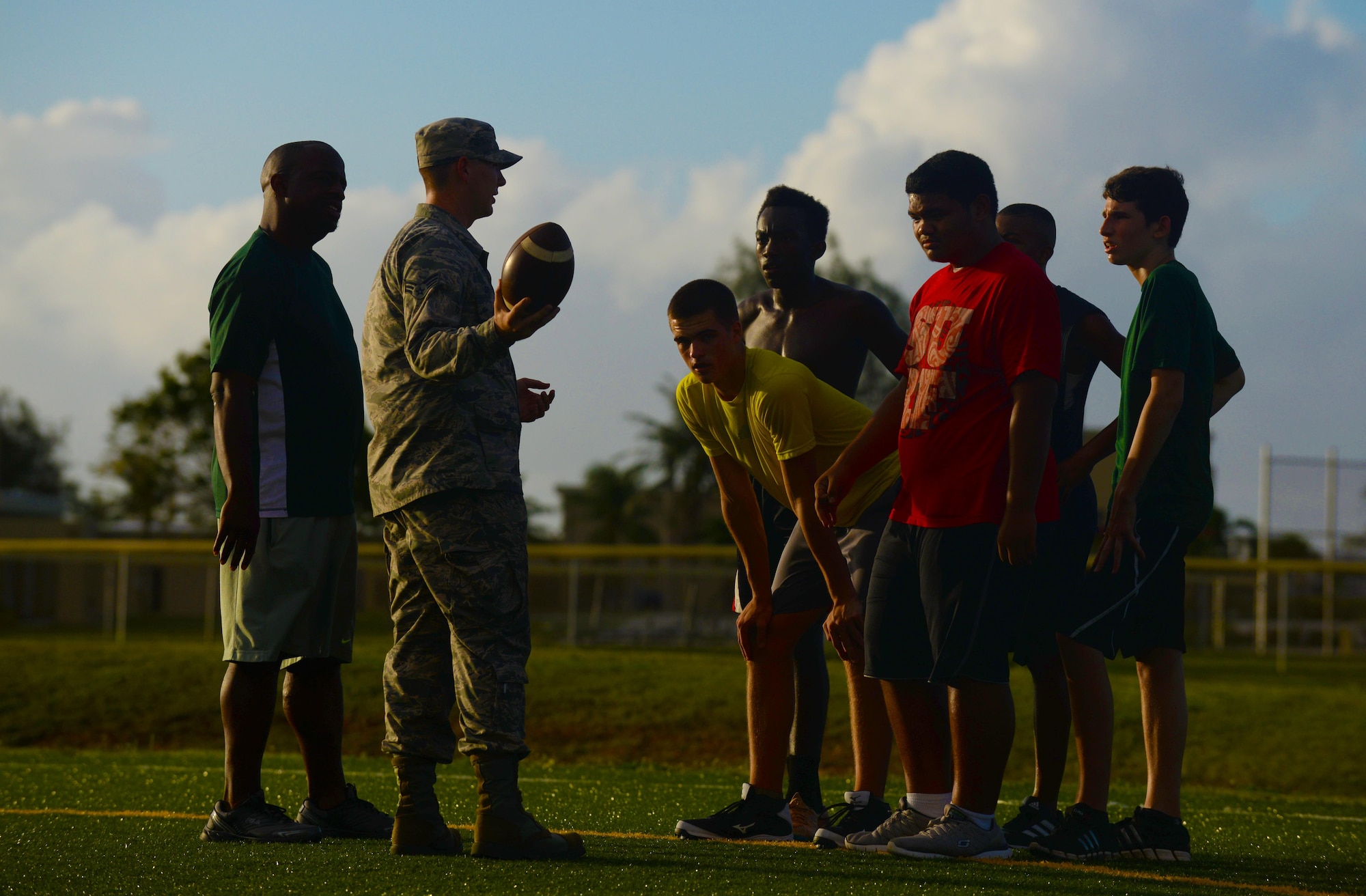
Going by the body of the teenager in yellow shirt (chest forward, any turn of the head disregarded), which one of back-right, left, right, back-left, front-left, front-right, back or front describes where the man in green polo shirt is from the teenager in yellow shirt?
front-right

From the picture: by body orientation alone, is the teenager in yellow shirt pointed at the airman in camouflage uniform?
yes

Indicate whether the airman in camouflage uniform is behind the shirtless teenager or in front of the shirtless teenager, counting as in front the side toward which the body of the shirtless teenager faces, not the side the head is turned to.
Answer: in front

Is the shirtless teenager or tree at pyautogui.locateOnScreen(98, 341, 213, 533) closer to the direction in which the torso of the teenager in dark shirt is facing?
the shirtless teenager

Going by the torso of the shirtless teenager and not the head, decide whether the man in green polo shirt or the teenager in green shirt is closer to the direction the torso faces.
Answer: the man in green polo shirt

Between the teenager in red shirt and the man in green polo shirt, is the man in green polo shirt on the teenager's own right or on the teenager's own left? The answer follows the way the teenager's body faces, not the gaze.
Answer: on the teenager's own right

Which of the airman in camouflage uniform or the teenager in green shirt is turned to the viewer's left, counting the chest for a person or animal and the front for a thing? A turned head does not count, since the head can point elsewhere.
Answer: the teenager in green shirt

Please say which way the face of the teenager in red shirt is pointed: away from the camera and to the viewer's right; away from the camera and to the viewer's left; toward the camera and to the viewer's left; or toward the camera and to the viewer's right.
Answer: toward the camera and to the viewer's left

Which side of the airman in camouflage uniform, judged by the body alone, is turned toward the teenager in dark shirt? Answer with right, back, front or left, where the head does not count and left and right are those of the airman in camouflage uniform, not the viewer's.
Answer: front

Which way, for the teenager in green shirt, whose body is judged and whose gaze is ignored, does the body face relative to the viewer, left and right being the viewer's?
facing to the left of the viewer

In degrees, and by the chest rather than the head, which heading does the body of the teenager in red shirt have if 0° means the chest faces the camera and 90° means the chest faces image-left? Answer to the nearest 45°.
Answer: approximately 45°

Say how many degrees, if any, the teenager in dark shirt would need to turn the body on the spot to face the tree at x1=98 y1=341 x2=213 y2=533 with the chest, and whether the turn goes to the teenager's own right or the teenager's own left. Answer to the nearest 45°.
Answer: approximately 90° to the teenager's own right

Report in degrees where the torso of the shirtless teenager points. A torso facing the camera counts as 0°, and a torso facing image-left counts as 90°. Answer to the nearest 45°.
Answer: approximately 45°

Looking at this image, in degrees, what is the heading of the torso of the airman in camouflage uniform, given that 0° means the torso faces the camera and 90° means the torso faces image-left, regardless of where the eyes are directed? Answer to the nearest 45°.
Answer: approximately 270°

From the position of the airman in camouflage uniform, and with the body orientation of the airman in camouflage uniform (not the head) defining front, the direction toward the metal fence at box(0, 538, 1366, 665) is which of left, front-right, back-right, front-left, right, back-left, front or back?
left
